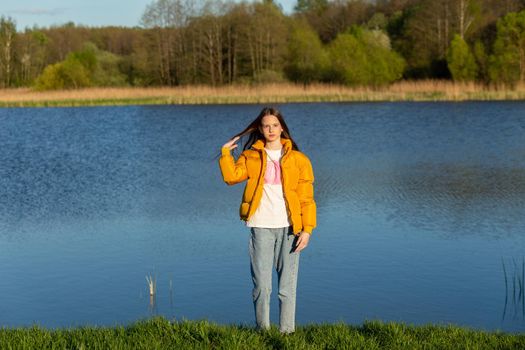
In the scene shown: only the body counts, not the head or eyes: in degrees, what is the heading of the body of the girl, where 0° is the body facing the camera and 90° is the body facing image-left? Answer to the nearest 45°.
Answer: approximately 0°

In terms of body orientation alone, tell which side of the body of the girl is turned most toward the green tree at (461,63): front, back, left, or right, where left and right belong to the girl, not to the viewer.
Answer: back

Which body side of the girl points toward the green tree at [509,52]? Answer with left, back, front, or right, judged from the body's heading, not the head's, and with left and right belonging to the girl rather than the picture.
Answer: back
